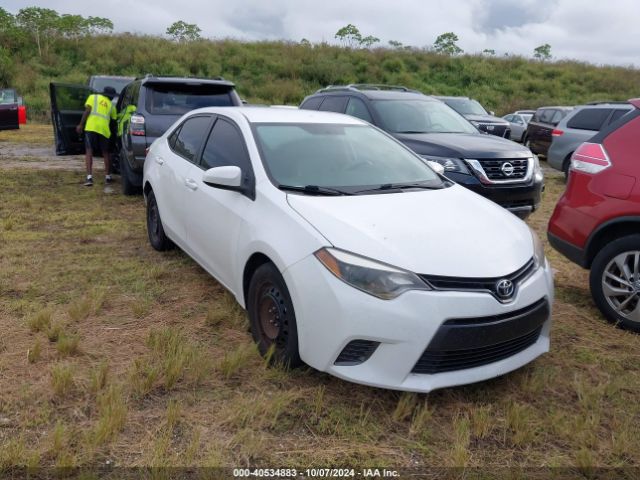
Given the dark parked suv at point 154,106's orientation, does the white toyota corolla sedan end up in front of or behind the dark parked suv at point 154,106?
behind

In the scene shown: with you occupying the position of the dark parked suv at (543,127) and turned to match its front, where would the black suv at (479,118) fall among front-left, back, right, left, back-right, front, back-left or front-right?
back

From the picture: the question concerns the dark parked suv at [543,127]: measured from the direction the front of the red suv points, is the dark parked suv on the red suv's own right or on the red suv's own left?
on the red suv's own left

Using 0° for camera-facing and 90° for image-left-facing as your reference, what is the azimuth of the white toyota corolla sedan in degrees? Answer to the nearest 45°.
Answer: approximately 315°

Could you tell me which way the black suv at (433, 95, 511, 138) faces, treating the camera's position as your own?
facing the viewer and to the right of the viewer

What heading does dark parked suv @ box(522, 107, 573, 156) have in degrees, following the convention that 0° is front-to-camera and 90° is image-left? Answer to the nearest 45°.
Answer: approximately 225°

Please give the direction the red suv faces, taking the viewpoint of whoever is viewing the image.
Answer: facing to the right of the viewer

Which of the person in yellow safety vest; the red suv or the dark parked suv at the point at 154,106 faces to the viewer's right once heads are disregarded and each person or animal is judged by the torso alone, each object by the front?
the red suv

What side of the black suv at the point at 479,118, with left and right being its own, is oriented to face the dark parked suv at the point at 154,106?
right

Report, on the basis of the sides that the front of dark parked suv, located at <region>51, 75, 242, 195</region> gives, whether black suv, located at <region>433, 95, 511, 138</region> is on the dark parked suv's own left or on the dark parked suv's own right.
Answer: on the dark parked suv's own right
